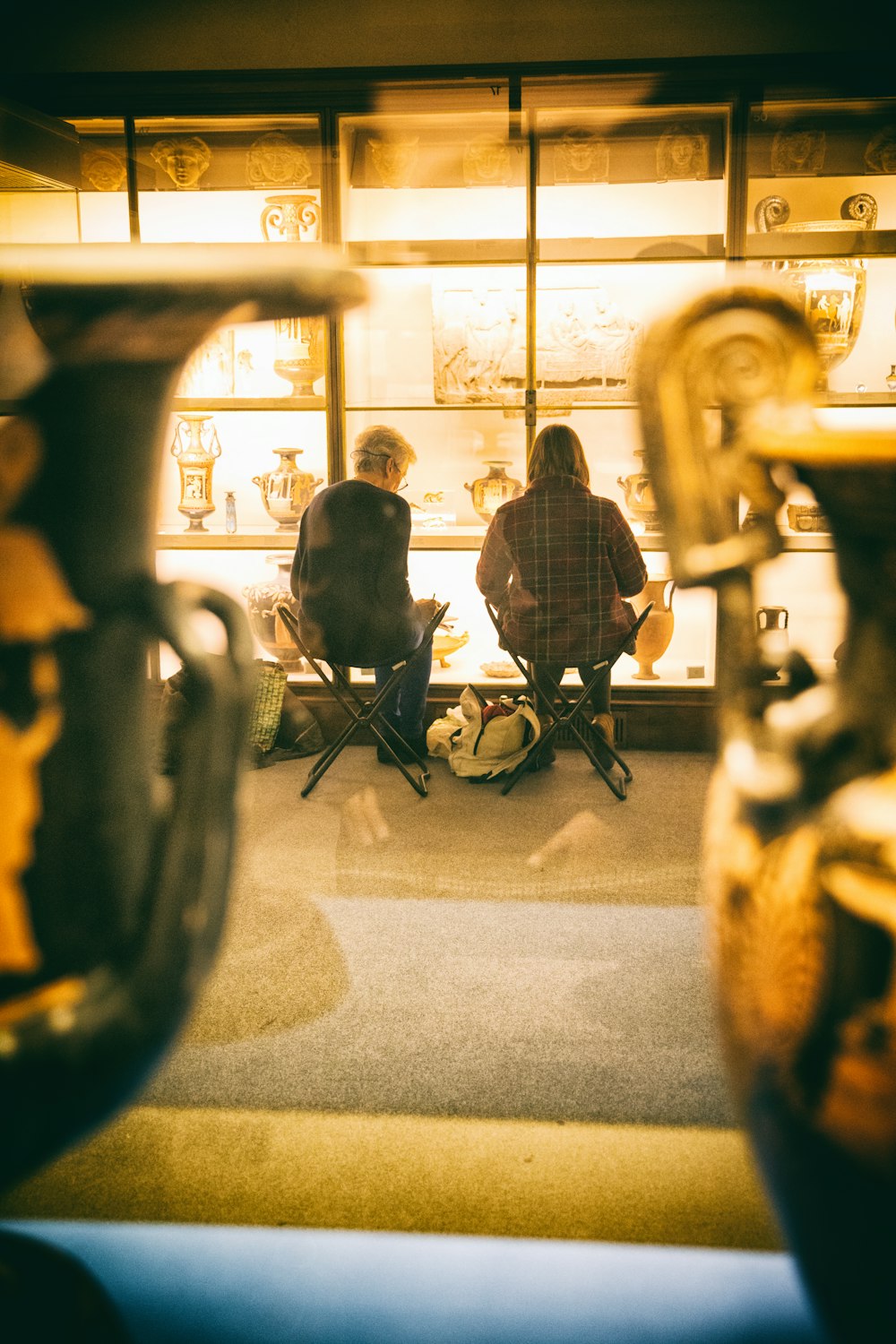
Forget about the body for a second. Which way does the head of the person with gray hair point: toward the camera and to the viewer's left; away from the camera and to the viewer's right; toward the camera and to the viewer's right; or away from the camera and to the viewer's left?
away from the camera and to the viewer's right

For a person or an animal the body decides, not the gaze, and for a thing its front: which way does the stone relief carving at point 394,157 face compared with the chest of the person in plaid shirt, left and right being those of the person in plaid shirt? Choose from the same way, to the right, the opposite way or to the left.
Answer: the opposite way

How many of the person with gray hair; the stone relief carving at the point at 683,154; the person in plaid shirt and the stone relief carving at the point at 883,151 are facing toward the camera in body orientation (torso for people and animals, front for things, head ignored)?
2

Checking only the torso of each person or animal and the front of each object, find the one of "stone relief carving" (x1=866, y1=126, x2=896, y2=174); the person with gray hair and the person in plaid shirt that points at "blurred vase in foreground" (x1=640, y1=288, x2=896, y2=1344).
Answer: the stone relief carving

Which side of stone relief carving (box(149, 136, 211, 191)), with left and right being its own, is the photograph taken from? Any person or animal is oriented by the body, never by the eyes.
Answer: front

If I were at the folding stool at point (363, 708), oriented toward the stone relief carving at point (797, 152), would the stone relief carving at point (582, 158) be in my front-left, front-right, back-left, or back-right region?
front-left

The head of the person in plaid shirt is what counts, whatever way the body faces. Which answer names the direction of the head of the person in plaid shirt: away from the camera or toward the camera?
away from the camera

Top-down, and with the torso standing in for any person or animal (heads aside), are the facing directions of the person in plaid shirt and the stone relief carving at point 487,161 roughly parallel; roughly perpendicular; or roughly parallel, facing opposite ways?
roughly parallel, facing opposite ways

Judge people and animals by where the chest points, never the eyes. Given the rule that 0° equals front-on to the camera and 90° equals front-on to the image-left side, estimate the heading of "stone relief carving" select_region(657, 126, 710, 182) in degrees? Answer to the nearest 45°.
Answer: approximately 0°

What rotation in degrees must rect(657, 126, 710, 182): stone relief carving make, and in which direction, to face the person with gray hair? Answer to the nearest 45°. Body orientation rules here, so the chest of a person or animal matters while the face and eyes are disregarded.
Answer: approximately 45° to its right

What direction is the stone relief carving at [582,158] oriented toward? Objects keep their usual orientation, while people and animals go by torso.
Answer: toward the camera

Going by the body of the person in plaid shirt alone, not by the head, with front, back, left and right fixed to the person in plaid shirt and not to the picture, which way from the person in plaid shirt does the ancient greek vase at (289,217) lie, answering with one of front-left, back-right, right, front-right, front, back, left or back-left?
front-left

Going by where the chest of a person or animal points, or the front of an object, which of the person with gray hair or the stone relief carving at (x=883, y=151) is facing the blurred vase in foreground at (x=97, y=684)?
the stone relief carving

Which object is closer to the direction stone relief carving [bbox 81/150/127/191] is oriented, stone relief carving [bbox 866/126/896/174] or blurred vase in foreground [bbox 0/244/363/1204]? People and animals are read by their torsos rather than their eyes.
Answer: the blurred vase in foreground

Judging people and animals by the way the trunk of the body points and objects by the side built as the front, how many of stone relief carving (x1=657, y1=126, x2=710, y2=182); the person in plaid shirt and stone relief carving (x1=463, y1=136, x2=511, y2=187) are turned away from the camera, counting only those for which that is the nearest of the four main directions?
1

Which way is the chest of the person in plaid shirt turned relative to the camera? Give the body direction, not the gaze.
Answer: away from the camera
